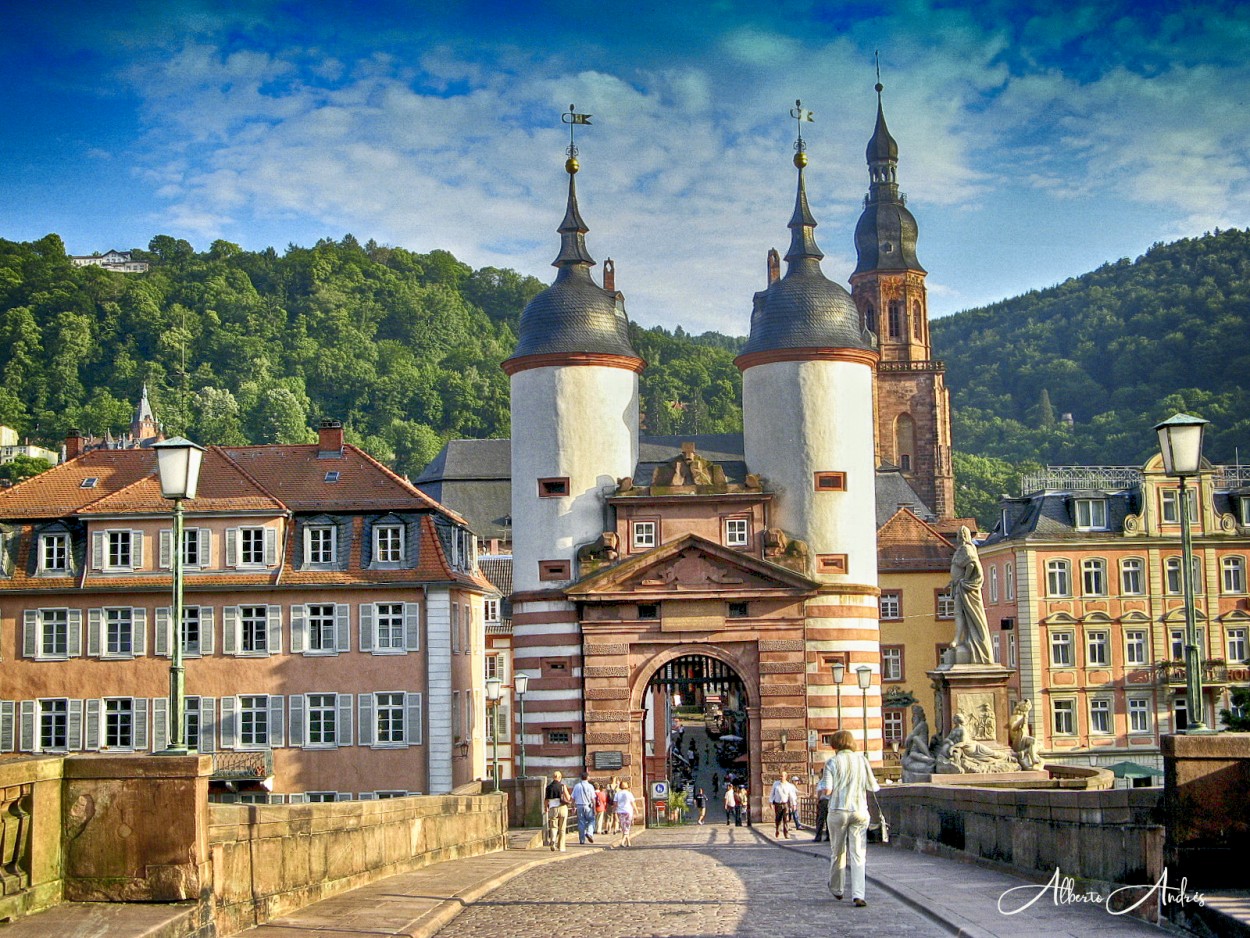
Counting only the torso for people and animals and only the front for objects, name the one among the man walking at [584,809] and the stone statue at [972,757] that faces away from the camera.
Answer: the man walking

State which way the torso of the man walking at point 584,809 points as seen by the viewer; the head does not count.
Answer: away from the camera

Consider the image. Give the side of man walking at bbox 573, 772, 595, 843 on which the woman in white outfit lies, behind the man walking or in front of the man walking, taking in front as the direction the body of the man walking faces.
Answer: behind

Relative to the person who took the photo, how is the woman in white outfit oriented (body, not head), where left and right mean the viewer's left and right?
facing away from the viewer

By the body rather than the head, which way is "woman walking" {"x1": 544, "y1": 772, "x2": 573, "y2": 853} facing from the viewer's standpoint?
away from the camera

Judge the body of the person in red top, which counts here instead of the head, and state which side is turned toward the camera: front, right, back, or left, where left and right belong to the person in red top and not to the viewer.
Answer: back

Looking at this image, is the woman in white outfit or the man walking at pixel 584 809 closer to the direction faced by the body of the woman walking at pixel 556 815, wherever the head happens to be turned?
the man walking

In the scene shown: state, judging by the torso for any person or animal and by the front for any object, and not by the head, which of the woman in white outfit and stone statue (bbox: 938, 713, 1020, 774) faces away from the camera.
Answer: the woman in white outfit
